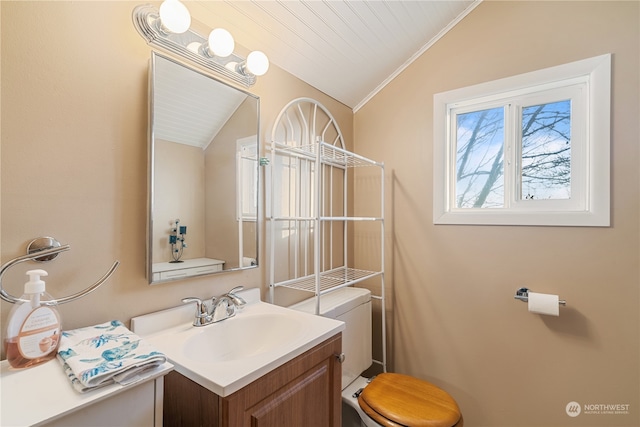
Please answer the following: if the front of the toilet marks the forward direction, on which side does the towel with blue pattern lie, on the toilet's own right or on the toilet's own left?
on the toilet's own right

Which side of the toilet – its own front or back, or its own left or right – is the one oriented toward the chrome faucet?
right

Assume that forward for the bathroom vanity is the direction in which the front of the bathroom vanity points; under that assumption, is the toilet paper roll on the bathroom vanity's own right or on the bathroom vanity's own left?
on the bathroom vanity's own left
